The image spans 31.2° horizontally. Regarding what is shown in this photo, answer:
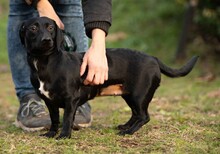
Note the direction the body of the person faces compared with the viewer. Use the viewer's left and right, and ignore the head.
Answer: facing the viewer

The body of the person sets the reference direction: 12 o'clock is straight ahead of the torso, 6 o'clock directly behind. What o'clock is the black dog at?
The black dog is roughly at 11 o'clock from the person.
